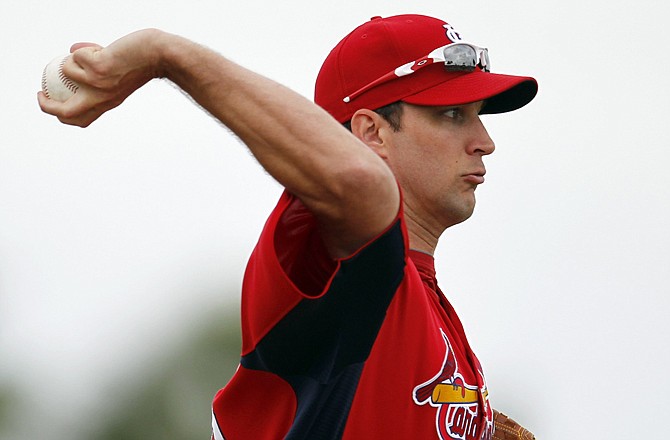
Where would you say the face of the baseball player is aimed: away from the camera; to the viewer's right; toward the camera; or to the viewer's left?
to the viewer's right

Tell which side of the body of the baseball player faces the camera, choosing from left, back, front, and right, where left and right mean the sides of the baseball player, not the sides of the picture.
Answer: right
